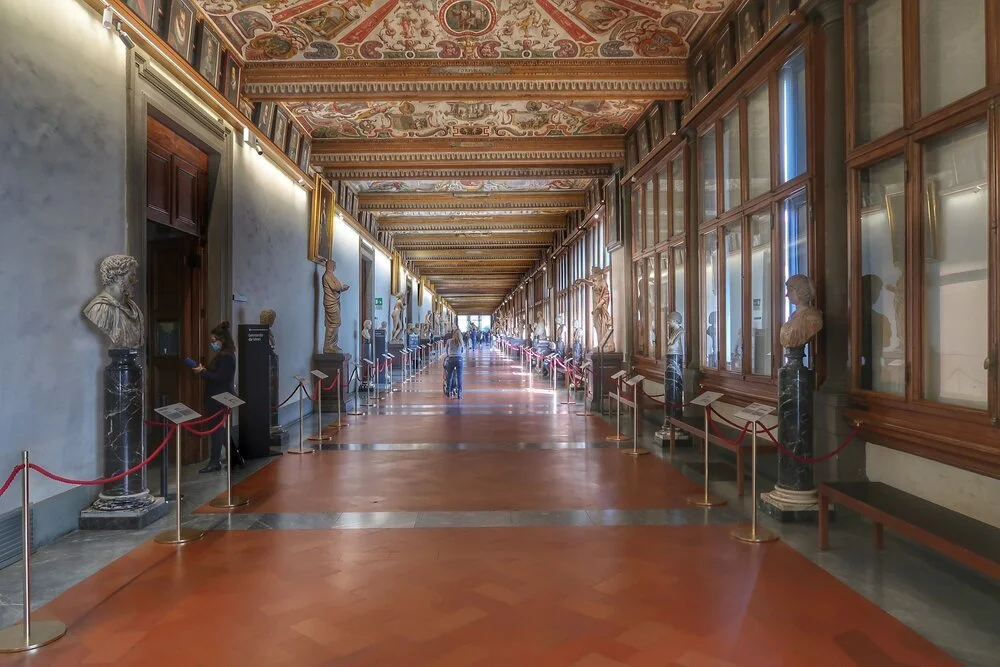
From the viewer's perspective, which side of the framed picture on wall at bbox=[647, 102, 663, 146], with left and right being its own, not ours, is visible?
left

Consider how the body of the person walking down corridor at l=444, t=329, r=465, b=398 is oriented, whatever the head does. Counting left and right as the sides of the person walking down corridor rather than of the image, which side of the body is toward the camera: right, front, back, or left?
back

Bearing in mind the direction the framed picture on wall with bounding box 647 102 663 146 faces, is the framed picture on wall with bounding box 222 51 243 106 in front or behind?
in front

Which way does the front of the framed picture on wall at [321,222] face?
to the viewer's right

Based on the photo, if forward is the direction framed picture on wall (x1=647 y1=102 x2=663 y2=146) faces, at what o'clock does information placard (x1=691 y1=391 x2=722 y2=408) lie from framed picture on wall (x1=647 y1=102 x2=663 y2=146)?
The information placard is roughly at 9 o'clock from the framed picture on wall.

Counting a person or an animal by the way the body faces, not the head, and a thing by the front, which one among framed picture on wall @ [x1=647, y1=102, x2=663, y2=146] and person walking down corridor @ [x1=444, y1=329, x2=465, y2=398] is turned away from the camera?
the person walking down corridor

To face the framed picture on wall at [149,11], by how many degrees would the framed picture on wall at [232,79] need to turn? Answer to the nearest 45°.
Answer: approximately 45° to its right

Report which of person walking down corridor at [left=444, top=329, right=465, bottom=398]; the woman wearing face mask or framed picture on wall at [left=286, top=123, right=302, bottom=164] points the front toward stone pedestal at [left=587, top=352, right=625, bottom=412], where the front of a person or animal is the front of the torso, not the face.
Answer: the framed picture on wall

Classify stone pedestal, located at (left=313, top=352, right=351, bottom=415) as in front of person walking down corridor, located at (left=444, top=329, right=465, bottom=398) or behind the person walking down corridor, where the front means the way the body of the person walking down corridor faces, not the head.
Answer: behind
